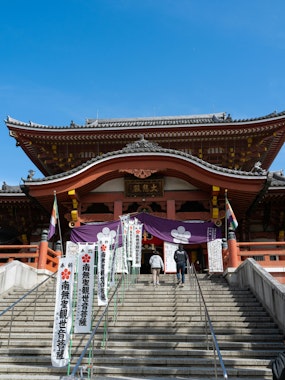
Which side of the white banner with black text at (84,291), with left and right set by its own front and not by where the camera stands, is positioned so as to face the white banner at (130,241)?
back

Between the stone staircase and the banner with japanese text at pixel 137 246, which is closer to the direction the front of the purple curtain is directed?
the stone staircase

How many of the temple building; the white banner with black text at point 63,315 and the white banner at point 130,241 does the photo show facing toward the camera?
3

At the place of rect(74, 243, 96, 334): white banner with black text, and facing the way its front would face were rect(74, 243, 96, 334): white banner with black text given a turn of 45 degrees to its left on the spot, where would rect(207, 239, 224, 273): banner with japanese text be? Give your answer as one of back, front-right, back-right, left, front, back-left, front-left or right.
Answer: left

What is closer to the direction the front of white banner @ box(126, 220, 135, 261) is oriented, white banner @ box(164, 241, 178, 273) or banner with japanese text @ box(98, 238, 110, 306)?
the banner with japanese text

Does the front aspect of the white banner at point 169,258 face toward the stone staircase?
yes

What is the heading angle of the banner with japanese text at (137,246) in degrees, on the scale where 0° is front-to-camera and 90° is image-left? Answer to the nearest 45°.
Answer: approximately 0°

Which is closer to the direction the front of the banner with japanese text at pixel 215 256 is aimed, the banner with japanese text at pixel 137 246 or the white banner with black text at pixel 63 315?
the white banner with black text

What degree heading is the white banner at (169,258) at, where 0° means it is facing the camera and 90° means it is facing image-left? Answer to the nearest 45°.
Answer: approximately 0°

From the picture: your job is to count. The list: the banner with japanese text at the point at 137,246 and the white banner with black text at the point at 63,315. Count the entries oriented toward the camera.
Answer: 2
